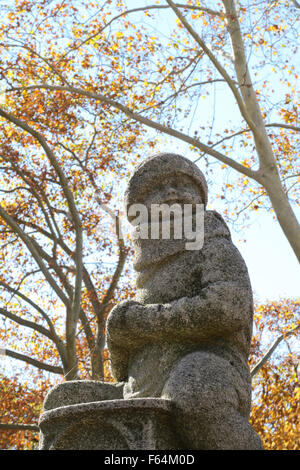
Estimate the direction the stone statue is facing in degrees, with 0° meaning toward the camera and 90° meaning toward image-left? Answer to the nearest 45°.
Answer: approximately 45°
